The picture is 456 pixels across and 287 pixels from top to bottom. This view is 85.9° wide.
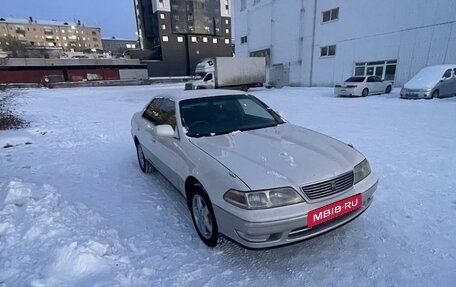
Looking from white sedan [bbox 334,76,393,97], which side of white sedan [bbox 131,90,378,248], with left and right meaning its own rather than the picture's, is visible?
left

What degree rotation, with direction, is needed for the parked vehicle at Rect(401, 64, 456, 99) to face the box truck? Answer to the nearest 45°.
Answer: approximately 45° to its right

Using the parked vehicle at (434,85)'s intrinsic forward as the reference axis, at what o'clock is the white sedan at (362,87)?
The white sedan is roughly at 2 o'clock from the parked vehicle.

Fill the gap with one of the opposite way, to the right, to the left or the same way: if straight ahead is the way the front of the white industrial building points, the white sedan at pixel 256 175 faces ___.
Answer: to the left

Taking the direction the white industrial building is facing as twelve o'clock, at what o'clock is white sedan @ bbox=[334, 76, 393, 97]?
The white sedan is roughly at 10 o'clock from the white industrial building.

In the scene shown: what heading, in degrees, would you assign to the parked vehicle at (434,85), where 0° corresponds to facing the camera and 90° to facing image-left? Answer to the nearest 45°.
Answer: approximately 45°

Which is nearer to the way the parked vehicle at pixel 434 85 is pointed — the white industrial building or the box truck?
the box truck

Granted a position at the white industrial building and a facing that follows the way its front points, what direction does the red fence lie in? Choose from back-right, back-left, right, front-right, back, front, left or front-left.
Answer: front-right

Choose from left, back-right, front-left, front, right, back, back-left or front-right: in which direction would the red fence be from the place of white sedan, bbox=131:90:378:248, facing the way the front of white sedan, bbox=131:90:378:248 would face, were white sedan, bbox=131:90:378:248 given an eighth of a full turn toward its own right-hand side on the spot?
back-right

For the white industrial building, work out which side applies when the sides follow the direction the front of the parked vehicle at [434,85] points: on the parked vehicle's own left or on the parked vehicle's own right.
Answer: on the parked vehicle's own right
